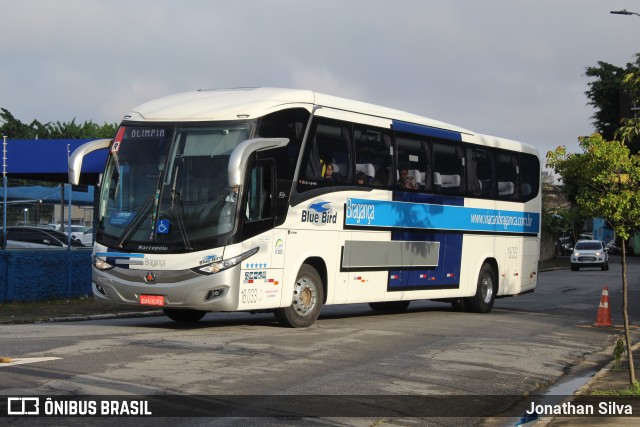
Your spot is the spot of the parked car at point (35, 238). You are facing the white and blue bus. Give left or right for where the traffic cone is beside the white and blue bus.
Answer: left

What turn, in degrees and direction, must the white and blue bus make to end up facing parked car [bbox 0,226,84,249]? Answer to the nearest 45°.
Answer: approximately 90° to its right

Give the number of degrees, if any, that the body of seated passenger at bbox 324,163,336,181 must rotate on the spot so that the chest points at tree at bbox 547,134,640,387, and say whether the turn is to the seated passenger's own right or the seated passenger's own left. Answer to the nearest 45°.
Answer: approximately 90° to the seated passenger's own left

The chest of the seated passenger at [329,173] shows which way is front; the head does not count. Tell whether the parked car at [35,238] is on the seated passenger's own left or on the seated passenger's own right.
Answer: on the seated passenger's own right

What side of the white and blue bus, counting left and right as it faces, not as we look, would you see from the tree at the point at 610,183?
left

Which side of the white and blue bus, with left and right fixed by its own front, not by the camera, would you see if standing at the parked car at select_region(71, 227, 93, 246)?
right

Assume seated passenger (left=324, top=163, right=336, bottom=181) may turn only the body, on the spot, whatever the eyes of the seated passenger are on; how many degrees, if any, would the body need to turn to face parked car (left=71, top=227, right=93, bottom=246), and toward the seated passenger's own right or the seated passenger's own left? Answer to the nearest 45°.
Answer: approximately 90° to the seated passenger's own right

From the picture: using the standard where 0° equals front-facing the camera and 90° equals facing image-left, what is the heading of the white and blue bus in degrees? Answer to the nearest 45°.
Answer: approximately 45°
